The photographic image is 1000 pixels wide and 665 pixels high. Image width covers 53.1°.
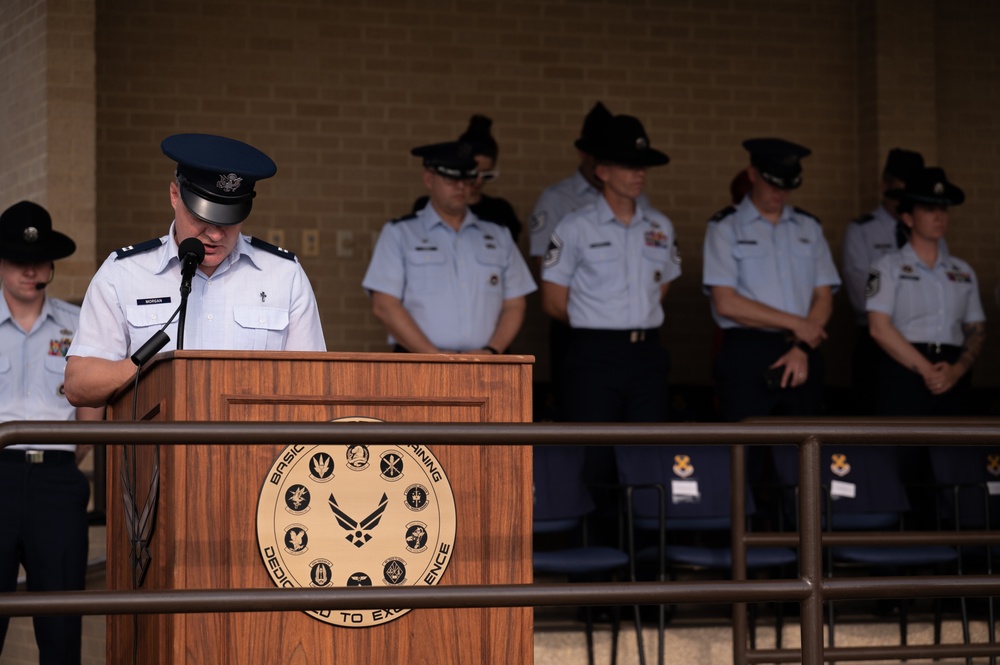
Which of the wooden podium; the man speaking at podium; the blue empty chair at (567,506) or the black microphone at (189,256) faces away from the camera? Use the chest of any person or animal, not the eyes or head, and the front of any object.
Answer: the black microphone

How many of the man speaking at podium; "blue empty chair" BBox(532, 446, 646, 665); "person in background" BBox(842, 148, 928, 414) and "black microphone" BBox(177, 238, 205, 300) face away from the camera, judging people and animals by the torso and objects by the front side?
1

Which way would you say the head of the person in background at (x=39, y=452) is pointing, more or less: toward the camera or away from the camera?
toward the camera

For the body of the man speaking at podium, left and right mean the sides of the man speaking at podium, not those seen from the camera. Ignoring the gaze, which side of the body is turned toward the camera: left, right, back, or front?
front

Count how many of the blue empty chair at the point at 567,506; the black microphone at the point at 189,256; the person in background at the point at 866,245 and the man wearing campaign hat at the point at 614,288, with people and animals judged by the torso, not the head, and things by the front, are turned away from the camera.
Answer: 1

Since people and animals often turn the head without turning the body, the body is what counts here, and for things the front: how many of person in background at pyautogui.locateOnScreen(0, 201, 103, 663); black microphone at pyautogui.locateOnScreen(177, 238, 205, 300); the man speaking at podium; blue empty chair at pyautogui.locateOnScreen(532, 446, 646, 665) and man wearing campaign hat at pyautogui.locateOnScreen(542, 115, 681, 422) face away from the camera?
1

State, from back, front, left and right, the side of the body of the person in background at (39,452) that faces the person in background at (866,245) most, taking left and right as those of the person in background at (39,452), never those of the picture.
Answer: left

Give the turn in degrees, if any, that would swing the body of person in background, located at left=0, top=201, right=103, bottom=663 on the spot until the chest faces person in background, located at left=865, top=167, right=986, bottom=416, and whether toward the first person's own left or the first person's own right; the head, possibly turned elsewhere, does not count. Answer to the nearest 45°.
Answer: approximately 90° to the first person's own left

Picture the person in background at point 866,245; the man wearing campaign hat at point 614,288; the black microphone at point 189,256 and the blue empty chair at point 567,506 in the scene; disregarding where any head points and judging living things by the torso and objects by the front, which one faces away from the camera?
the black microphone

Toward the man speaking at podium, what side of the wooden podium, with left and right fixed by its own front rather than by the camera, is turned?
back

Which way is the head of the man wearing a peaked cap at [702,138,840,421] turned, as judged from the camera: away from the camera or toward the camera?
toward the camera

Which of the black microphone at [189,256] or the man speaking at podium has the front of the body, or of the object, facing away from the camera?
the black microphone

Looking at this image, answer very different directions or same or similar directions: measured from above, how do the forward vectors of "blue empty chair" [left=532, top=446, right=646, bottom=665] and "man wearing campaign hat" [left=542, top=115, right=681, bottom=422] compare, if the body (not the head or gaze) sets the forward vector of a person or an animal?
same or similar directions
